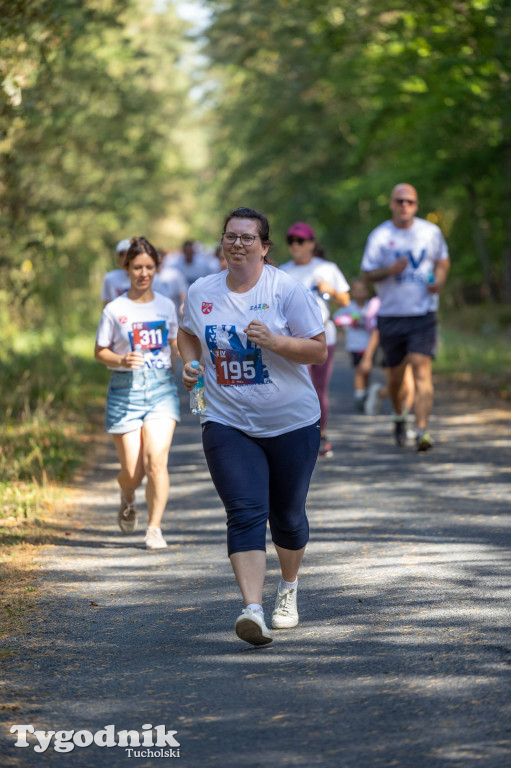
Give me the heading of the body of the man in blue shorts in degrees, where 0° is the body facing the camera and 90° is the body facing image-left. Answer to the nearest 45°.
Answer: approximately 0°

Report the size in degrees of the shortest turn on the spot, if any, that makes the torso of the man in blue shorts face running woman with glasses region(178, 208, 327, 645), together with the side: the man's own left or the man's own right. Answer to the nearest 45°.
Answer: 0° — they already face them

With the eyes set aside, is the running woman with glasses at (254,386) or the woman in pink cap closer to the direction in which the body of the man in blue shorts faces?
the running woman with glasses

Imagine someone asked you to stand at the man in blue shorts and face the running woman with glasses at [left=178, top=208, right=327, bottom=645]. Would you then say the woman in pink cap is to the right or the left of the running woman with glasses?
right

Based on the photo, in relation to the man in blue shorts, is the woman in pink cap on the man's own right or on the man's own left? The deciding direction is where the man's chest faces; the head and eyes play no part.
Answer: on the man's own right
